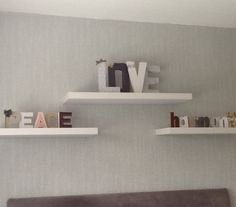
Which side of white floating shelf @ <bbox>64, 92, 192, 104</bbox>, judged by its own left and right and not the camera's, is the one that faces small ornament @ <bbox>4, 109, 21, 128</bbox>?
right

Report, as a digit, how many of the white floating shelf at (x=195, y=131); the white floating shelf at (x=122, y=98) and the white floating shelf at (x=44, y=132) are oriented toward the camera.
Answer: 3

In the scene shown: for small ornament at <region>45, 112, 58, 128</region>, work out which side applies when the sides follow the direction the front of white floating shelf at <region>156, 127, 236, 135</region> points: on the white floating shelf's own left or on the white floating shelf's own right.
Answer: on the white floating shelf's own right

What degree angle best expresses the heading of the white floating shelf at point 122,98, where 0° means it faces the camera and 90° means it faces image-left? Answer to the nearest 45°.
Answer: approximately 0°

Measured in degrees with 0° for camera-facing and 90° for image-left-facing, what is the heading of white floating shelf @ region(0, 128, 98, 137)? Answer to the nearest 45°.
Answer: approximately 0°

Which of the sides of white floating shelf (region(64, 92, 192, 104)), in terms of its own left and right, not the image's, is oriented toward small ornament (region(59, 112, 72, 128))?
right

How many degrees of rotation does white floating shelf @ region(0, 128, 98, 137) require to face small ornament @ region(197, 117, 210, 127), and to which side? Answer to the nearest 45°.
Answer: approximately 90° to its left
